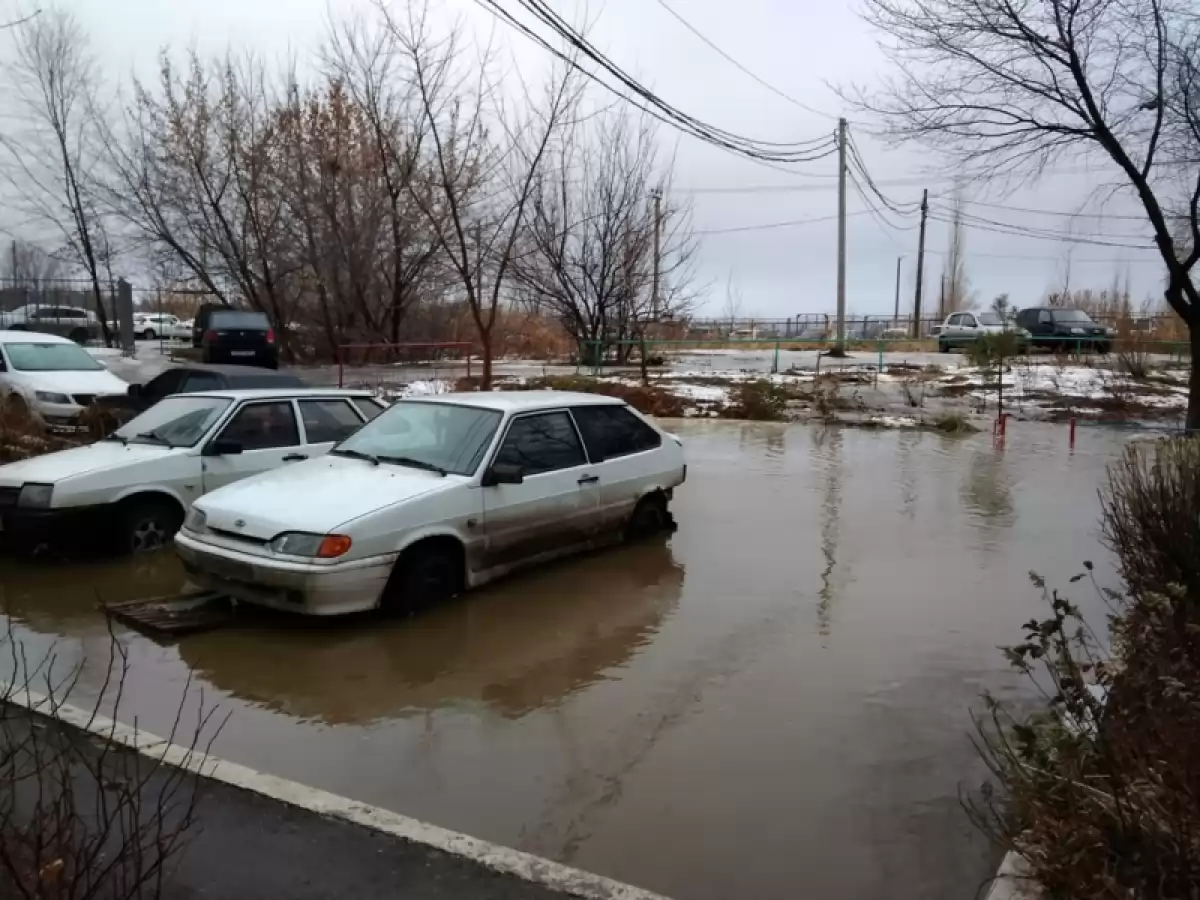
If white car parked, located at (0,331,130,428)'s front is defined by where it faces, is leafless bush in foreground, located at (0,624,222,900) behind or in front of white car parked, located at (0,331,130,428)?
in front

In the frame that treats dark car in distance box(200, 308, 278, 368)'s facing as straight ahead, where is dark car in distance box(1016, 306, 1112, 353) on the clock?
dark car in distance box(1016, 306, 1112, 353) is roughly at 3 o'clock from dark car in distance box(200, 308, 278, 368).

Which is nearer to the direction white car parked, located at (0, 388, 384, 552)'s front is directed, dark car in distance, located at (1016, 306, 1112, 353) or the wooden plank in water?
the wooden plank in water

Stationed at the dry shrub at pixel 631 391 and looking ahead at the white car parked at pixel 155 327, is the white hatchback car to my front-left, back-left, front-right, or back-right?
back-left

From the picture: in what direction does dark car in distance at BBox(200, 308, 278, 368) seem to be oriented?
away from the camera

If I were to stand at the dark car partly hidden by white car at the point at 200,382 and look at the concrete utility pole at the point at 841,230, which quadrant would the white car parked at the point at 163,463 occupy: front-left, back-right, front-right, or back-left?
back-right

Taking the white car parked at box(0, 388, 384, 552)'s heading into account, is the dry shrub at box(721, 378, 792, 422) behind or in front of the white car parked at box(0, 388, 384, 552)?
behind

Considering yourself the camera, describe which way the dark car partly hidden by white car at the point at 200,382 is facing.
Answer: facing the viewer and to the left of the viewer

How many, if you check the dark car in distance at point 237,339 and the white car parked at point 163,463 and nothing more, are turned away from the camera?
1

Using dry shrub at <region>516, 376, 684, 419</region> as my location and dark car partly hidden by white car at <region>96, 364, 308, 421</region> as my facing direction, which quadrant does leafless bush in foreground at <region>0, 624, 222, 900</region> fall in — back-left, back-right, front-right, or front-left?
front-left

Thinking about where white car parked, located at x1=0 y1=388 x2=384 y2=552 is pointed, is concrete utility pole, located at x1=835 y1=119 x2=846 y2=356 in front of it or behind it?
behind

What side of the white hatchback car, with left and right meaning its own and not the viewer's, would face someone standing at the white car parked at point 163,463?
right
